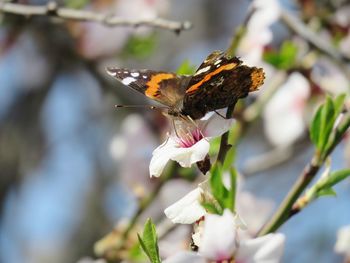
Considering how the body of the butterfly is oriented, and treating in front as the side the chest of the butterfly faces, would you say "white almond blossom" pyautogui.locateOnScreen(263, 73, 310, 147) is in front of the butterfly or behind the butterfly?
behind

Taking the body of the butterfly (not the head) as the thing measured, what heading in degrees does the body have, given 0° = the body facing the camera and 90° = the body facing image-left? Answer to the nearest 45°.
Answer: approximately 45°

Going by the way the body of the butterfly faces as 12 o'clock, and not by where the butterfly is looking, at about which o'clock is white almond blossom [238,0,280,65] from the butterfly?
The white almond blossom is roughly at 5 o'clock from the butterfly.
